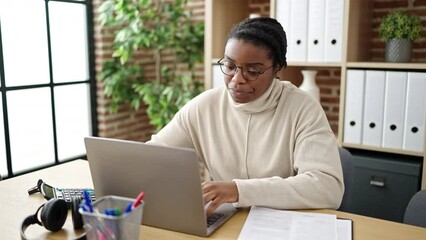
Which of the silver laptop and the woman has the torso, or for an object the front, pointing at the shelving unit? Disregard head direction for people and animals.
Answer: the silver laptop

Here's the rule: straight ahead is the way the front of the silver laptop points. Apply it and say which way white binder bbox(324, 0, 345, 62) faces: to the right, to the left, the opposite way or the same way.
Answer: the opposite way

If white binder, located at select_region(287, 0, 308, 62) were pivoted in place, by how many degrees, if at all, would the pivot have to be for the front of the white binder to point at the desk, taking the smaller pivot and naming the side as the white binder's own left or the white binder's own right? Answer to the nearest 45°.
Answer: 0° — it already faces it

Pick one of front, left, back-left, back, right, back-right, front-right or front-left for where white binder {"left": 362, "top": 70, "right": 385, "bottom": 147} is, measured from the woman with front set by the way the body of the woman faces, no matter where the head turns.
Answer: back

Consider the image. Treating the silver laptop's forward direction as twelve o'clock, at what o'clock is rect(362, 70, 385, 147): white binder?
The white binder is roughly at 12 o'clock from the silver laptop.

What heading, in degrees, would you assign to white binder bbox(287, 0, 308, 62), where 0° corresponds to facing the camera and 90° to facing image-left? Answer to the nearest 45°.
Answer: approximately 0°

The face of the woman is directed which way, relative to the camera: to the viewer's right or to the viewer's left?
to the viewer's left

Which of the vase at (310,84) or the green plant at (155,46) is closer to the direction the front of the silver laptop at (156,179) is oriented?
the vase

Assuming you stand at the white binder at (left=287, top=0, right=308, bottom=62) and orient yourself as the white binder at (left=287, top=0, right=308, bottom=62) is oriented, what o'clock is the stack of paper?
The stack of paper is roughly at 12 o'clock from the white binder.
